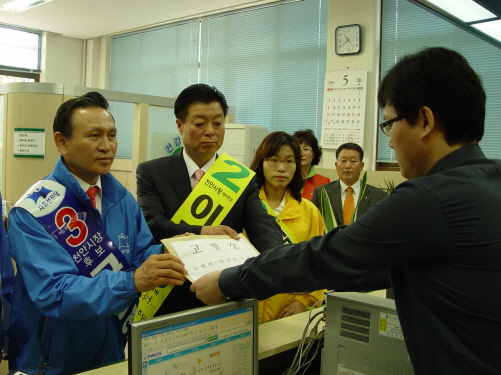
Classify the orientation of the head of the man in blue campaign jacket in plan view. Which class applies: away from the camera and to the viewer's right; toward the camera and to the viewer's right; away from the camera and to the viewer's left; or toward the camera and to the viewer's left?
toward the camera and to the viewer's right

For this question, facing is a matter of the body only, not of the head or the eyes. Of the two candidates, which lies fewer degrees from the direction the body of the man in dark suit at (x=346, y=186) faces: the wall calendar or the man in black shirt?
the man in black shirt

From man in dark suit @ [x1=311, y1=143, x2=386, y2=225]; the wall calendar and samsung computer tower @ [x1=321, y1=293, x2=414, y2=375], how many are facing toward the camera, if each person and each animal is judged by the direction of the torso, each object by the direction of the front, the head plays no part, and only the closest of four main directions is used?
2

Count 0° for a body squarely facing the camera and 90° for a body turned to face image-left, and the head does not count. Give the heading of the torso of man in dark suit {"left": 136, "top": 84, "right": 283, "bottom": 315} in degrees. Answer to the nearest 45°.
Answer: approximately 0°

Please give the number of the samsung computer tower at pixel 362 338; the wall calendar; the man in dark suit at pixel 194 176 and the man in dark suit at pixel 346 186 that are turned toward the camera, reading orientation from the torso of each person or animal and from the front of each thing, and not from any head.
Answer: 3

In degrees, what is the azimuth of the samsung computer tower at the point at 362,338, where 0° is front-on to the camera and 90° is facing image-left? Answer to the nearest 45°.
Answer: approximately 225°

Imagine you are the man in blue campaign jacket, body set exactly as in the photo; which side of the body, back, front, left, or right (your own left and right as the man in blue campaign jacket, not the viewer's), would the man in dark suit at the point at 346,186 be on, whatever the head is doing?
left

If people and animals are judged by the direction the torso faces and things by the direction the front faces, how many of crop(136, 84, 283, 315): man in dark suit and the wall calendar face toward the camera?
2

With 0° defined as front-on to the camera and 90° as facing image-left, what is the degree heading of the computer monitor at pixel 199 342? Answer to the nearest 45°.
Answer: approximately 315°

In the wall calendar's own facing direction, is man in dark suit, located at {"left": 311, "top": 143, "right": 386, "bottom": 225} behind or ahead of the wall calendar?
ahead
